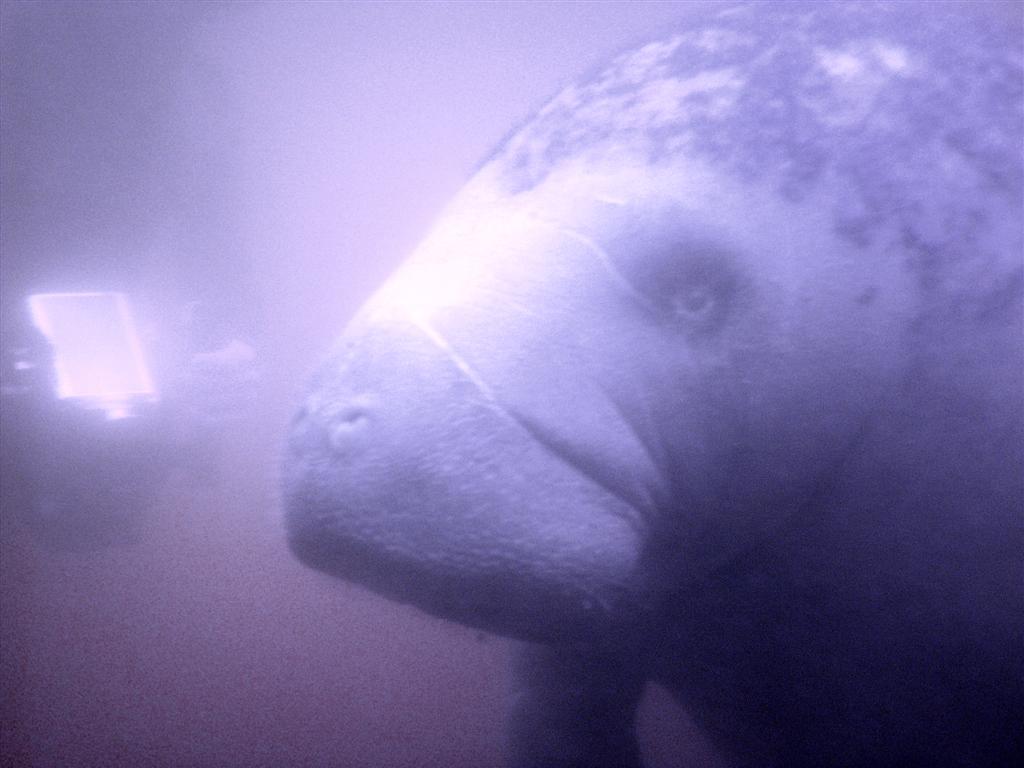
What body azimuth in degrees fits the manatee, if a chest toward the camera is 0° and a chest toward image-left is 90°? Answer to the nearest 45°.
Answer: approximately 90°
